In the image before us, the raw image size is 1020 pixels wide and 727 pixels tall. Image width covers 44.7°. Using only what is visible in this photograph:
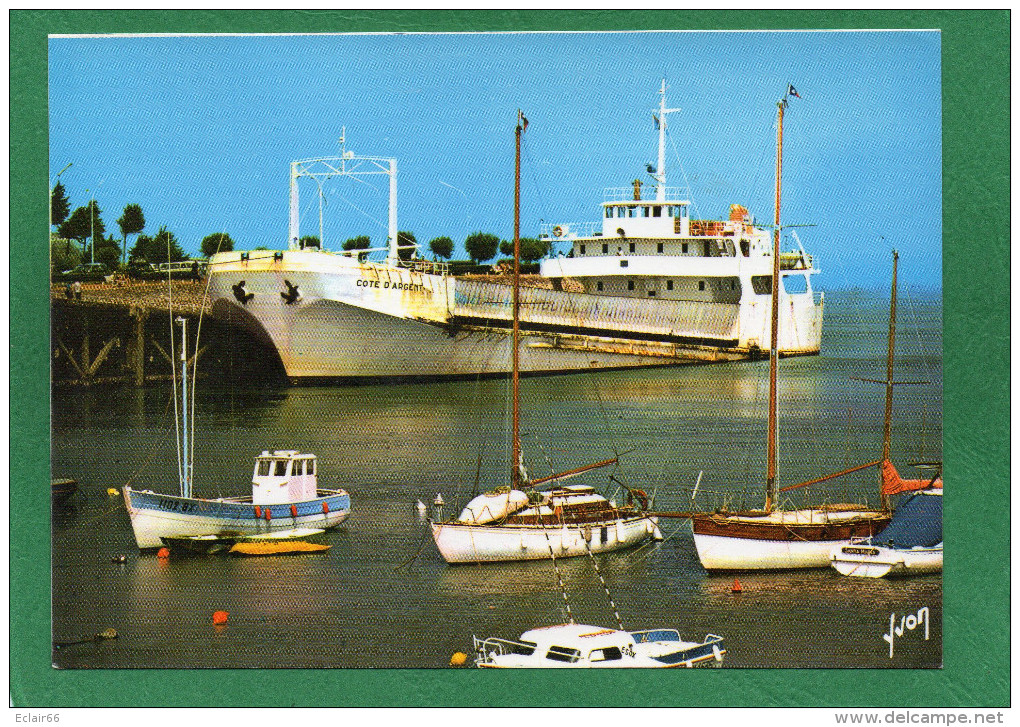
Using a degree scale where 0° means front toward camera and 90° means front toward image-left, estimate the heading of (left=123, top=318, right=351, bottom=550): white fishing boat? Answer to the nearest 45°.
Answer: approximately 45°

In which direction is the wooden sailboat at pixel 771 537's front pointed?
to the viewer's left

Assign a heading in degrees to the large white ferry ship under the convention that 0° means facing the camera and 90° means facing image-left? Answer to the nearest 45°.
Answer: approximately 45°

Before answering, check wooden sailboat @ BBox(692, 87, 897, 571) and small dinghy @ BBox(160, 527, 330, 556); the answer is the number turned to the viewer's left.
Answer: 2

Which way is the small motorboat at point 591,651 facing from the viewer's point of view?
to the viewer's left

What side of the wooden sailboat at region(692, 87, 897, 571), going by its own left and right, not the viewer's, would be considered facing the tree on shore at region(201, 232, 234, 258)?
right

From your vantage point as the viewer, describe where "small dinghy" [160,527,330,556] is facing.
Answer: facing to the left of the viewer

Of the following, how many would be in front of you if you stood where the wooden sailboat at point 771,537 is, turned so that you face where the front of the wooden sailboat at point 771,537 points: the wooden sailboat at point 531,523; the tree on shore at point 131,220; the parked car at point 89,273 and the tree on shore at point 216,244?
4

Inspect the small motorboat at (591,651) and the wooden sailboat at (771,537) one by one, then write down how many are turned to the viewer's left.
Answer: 2

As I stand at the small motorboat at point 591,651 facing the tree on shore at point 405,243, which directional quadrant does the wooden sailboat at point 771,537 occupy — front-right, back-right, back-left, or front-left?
front-right
